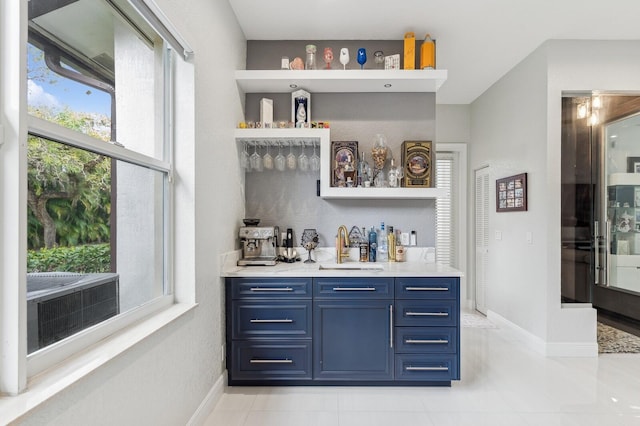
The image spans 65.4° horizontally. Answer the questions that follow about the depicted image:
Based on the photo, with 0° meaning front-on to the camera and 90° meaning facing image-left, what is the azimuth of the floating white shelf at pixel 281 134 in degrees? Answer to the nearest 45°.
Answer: approximately 0°

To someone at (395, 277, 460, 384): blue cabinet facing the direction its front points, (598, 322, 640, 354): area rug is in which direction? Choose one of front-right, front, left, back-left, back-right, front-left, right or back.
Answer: back-left

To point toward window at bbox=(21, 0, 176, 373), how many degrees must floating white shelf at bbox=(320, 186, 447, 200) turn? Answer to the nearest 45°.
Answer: approximately 45° to its right

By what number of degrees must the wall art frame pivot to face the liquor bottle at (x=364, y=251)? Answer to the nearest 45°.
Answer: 0° — it already faces it

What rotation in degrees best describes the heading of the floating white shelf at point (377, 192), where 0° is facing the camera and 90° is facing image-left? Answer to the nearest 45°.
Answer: approximately 0°
